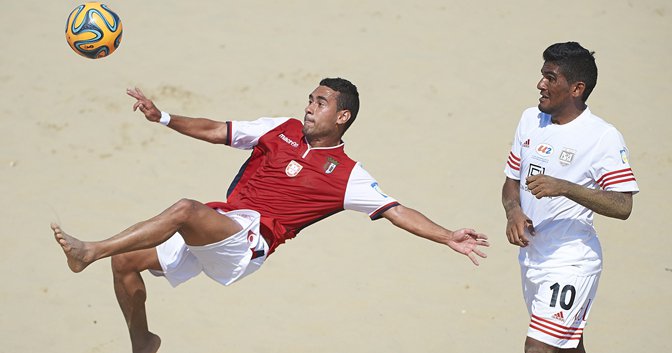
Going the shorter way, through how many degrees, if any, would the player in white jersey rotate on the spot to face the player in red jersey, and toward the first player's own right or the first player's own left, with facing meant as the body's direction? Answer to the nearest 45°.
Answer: approximately 45° to the first player's own right

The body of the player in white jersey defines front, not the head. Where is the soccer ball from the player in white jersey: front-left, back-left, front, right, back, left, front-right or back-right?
front-right

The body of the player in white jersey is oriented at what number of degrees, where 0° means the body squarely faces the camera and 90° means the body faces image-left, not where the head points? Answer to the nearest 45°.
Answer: approximately 45°
